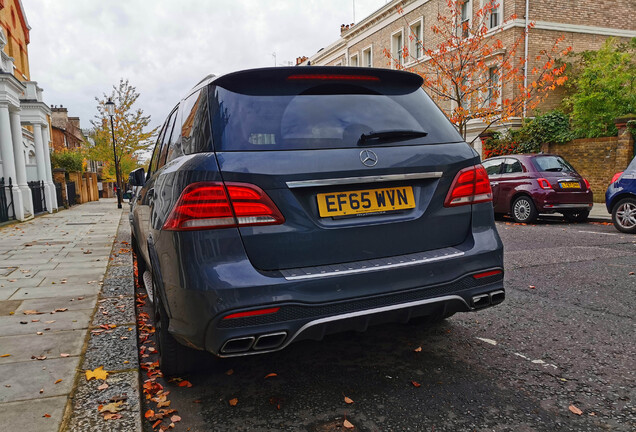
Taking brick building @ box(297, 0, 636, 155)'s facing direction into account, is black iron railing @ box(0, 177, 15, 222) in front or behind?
in front

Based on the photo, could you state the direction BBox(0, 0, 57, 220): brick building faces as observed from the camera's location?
facing to the right of the viewer

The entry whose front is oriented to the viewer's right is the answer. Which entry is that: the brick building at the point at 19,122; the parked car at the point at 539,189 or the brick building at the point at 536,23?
the brick building at the point at 19,122

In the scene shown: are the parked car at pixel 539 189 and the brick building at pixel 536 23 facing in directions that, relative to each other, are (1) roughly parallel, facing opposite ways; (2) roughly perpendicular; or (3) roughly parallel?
roughly perpendicular

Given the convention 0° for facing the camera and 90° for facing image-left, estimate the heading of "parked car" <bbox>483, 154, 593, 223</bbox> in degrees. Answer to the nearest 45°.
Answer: approximately 135°

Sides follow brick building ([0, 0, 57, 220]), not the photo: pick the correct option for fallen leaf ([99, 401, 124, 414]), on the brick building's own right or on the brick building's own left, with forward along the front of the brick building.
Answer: on the brick building's own right

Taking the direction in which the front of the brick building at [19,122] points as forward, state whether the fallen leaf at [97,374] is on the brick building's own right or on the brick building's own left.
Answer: on the brick building's own right

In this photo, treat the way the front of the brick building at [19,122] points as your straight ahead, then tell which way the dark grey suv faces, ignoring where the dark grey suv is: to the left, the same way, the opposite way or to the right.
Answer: to the left

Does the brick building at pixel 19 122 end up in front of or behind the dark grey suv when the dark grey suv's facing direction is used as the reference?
in front

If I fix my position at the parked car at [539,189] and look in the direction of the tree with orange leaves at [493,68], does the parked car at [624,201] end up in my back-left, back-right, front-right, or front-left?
back-right

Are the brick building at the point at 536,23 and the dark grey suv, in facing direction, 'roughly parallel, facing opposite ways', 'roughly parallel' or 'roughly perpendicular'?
roughly perpendicular

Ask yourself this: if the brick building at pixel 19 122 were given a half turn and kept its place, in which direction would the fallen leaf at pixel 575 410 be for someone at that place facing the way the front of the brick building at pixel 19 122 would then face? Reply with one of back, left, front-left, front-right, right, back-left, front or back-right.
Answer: left

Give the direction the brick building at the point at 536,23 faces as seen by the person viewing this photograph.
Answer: facing the viewer and to the left of the viewer

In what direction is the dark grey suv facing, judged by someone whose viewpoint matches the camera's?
facing away from the viewer and to the left of the viewer

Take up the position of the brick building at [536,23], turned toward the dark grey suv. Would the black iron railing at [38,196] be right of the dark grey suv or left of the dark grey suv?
right

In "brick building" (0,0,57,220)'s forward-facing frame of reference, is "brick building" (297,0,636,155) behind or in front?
in front
